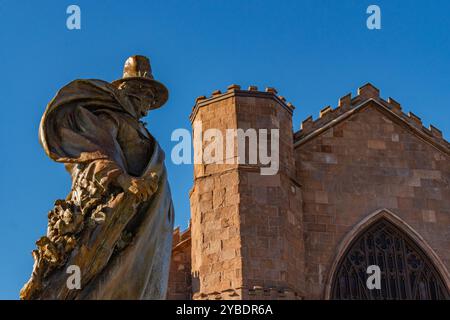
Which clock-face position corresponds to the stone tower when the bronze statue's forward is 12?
The stone tower is roughly at 8 o'clock from the bronze statue.

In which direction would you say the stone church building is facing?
toward the camera

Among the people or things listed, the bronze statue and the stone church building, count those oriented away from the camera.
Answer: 0

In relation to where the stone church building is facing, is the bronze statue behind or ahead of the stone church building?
ahead

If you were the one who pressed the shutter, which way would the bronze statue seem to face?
facing the viewer and to the right of the viewer

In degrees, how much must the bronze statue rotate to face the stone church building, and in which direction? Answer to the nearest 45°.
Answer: approximately 135° to its left
